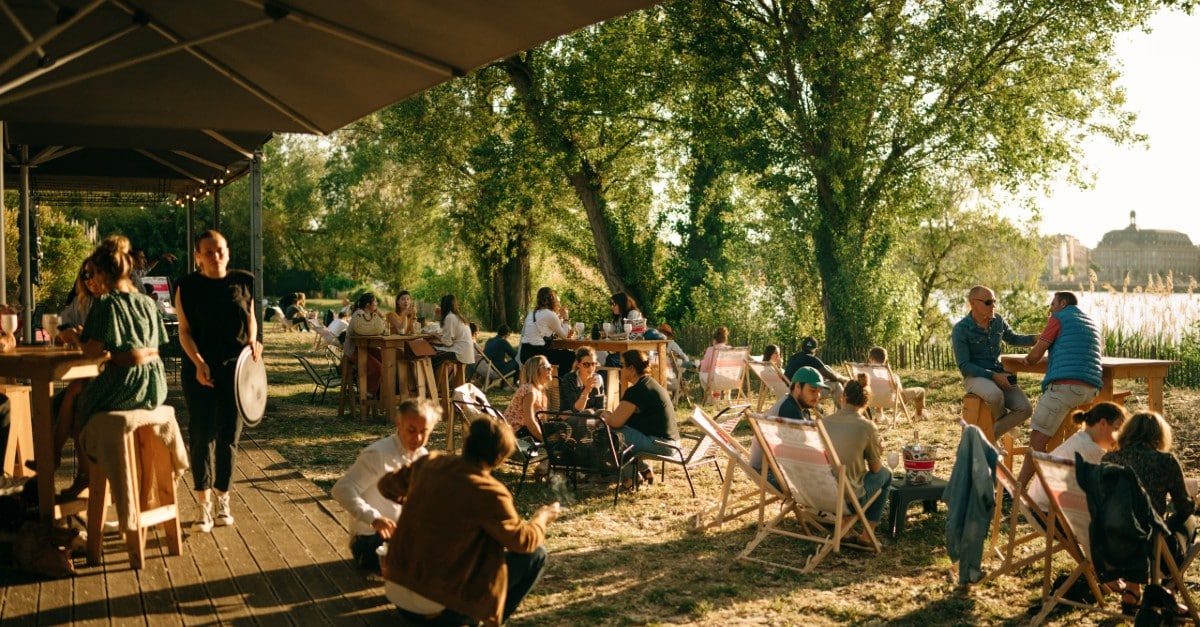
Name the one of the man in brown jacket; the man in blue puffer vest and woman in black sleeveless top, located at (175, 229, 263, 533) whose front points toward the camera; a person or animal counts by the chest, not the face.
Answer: the woman in black sleeveless top

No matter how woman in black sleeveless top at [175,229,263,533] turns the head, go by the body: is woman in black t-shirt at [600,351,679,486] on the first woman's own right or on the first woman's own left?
on the first woman's own left

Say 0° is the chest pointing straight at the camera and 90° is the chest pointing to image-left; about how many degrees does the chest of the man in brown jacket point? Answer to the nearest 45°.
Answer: approximately 225°

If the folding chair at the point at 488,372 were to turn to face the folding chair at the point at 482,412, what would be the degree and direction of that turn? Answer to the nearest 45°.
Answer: approximately 135° to its right

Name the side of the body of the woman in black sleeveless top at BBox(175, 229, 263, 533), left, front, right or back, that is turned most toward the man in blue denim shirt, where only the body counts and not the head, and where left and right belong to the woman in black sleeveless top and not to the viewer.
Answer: left

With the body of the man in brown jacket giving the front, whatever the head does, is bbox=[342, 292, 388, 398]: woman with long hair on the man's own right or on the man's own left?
on the man's own left

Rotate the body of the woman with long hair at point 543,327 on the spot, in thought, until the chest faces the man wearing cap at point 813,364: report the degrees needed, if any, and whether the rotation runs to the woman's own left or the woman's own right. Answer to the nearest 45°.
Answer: approximately 45° to the woman's own right

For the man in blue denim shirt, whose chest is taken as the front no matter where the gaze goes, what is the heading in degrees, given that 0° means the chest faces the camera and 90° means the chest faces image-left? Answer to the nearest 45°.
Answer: approximately 315°

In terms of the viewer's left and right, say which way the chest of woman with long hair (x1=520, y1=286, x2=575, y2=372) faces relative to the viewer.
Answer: facing away from the viewer and to the right of the viewer

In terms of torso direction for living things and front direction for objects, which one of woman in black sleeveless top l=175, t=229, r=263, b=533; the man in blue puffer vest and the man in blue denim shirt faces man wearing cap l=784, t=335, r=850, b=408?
the man in blue puffer vest

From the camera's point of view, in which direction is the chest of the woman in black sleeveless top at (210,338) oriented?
toward the camera

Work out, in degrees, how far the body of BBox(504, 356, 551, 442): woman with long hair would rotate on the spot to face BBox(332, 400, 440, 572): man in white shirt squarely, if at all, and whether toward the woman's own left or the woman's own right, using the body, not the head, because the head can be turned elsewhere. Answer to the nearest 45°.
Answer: approximately 90° to the woman's own right

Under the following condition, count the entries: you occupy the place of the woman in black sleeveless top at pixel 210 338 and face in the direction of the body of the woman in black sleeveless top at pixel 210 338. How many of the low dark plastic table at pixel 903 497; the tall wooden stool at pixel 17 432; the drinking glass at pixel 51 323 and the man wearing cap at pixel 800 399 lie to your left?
2

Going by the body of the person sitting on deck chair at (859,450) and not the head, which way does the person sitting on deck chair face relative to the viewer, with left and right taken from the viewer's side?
facing away from the viewer and to the right of the viewer

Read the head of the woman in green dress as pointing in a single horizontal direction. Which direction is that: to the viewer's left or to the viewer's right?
to the viewer's left

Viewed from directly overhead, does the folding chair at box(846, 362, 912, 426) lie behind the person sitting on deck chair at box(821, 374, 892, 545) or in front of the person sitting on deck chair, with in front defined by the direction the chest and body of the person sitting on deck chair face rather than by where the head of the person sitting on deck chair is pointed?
in front
